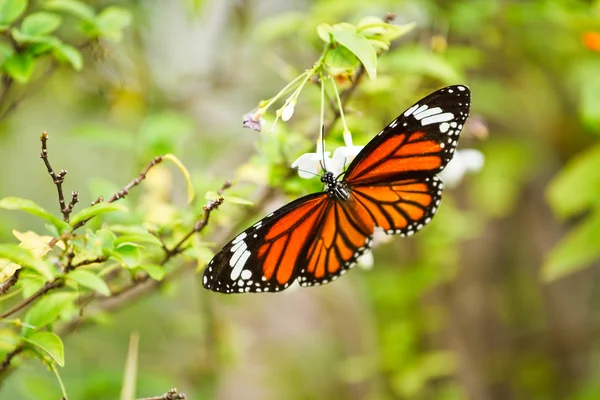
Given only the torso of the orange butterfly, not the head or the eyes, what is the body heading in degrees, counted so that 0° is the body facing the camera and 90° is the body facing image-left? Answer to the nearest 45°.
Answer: approximately 135°
